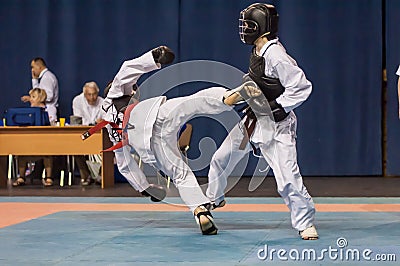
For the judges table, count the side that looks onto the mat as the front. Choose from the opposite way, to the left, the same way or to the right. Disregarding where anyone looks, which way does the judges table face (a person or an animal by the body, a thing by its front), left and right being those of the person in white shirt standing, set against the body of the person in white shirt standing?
to the left

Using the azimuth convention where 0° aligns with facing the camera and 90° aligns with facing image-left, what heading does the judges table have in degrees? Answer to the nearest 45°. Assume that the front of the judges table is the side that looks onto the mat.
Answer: approximately 0°

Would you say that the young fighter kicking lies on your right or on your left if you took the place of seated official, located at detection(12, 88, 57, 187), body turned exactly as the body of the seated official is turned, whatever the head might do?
on your left

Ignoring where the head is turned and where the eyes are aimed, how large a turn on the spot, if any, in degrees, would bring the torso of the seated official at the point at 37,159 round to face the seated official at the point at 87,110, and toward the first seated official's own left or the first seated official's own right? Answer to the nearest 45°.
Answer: approximately 135° to the first seated official's own left

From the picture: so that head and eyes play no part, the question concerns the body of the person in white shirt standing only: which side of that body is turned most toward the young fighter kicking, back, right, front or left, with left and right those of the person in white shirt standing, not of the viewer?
left

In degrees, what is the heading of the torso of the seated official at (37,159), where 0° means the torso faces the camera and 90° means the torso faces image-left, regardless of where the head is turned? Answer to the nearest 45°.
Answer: approximately 45°

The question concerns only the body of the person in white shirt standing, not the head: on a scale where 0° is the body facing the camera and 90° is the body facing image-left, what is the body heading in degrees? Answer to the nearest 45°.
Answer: approximately 90°
